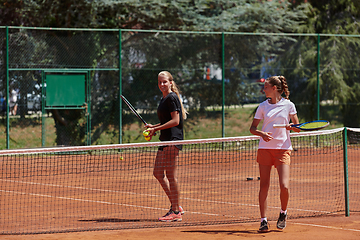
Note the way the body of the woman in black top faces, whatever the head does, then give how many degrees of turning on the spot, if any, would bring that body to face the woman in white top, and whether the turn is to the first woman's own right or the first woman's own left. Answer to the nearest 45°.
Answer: approximately 135° to the first woman's own left

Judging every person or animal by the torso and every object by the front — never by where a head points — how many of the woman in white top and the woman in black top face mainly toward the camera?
1

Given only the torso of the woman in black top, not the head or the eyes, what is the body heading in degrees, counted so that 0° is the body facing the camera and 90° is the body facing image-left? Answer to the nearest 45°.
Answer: approximately 90°

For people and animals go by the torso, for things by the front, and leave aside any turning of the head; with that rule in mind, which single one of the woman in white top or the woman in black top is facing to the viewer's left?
the woman in black top

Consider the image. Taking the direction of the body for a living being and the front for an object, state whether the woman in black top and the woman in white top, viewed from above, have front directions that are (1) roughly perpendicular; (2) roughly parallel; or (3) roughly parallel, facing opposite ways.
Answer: roughly perpendicular

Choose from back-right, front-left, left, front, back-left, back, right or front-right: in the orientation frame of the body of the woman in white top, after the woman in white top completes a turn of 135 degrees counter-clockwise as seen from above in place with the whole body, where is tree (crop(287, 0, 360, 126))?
front-left

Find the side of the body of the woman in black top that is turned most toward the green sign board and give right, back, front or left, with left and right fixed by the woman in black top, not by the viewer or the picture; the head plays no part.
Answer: right
